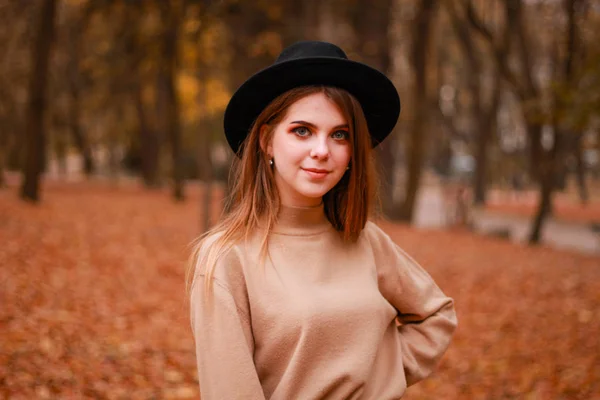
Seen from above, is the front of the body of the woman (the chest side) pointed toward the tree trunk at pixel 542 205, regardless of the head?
no

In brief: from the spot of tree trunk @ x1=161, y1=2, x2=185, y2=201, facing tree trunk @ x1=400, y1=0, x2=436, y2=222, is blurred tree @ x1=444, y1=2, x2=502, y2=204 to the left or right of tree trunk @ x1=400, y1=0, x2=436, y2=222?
left

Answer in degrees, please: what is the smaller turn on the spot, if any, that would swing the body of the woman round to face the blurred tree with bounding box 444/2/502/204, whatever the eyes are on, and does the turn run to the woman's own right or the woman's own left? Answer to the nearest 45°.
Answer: approximately 135° to the woman's own left

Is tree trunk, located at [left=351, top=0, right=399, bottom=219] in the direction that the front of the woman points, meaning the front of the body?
no

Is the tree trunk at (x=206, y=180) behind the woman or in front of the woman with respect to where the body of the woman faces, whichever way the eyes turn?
behind

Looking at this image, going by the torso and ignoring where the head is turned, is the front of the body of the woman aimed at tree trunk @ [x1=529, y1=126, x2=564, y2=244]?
no

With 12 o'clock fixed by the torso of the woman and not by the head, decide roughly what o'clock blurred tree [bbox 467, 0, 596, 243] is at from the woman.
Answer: The blurred tree is roughly at 8 o'clock from the woman.

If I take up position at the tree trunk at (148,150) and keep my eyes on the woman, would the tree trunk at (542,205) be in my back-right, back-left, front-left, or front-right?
front-left

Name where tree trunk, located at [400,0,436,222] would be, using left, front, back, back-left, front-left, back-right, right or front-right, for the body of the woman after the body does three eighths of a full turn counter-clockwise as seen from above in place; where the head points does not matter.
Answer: front

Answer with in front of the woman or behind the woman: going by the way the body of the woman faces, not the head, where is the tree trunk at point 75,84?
behind

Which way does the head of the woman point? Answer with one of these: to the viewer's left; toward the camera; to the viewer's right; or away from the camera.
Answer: toward the camera

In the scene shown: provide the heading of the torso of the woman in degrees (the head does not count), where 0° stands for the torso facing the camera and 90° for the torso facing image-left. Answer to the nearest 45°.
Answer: approximately 315°
